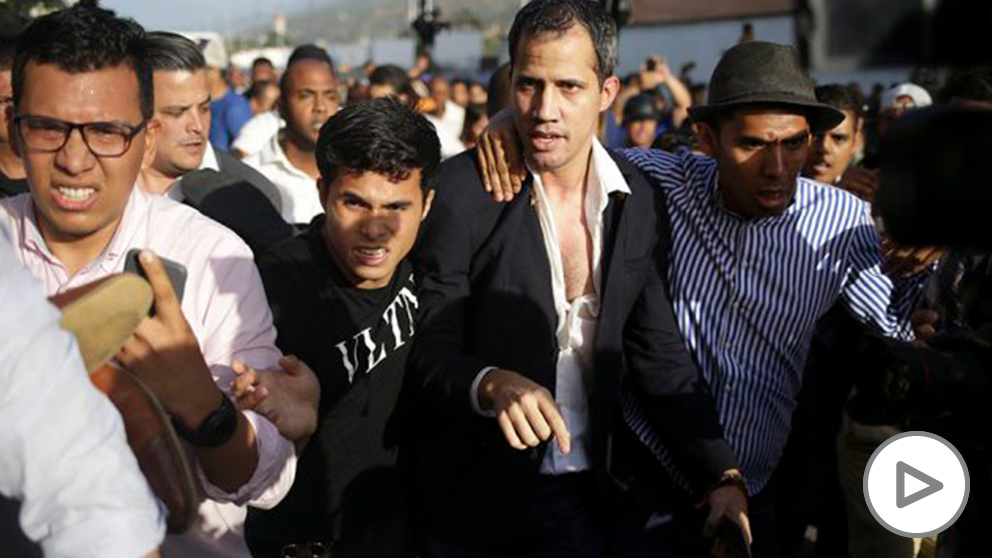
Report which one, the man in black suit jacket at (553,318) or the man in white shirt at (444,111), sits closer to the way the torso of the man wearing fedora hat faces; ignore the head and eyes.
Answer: the man in black suit jacket

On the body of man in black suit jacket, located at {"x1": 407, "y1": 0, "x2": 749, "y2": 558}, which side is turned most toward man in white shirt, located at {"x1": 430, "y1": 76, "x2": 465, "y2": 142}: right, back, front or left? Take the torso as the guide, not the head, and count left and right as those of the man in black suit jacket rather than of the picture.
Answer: back

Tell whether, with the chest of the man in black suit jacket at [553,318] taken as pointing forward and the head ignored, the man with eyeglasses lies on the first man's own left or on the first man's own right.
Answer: on the first man's own right

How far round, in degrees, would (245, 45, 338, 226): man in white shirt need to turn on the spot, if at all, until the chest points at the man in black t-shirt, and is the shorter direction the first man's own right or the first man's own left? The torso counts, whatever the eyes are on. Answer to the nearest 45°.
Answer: approximately 45° to the first man's own right

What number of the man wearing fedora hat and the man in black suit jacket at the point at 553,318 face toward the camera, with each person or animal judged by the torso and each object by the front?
2

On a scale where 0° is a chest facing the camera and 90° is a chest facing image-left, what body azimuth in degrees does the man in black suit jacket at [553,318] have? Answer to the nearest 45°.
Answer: approximately 0°

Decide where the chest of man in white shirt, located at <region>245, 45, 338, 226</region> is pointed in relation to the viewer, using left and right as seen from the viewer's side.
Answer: facing the viewer and to the right of the viewer

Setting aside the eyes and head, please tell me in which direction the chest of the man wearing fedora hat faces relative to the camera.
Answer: toward the camera
